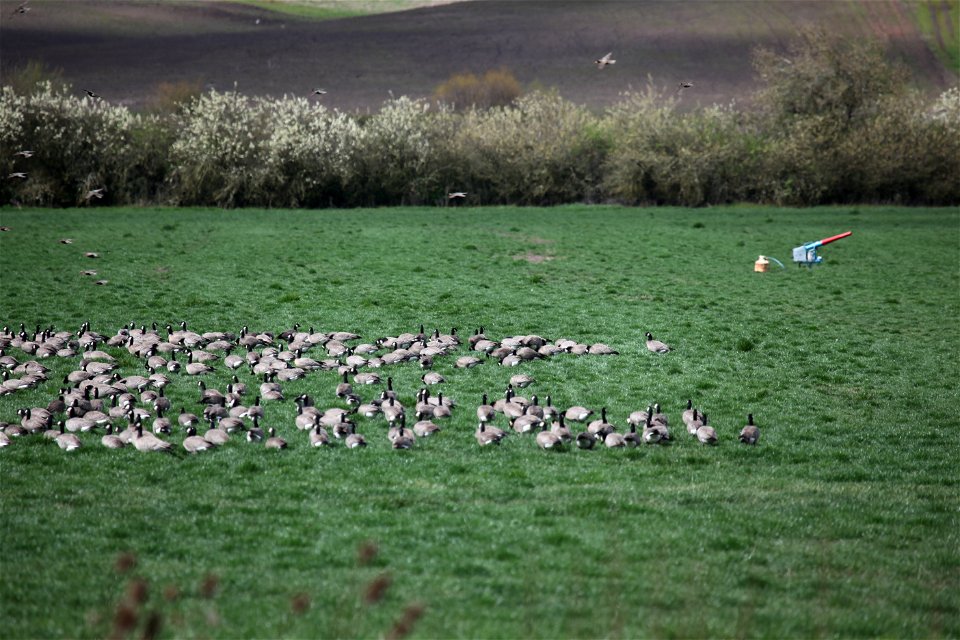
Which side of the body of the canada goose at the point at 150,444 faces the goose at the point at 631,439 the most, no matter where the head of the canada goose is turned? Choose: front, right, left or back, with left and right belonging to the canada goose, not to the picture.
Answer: back

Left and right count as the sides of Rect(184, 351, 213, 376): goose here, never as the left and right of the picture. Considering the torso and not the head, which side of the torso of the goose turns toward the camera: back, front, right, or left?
left

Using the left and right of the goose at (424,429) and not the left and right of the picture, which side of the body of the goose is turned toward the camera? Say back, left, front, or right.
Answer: left

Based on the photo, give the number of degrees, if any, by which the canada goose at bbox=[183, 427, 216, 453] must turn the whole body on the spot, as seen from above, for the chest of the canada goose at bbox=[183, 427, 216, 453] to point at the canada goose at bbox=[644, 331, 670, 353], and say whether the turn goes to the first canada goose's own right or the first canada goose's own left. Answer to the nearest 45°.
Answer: approximately 135° to the first canada goose's own right

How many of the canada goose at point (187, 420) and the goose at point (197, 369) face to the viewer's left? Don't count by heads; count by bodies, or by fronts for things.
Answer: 2

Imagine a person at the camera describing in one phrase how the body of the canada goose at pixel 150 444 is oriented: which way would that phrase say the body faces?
to the viewer's left

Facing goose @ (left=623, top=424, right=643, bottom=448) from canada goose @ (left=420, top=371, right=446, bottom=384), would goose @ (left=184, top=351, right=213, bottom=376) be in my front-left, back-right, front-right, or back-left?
back-right

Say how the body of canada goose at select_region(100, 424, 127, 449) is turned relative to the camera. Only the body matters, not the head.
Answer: to the viewer's left

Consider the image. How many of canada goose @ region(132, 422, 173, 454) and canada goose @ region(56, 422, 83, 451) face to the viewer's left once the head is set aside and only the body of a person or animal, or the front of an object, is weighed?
2
